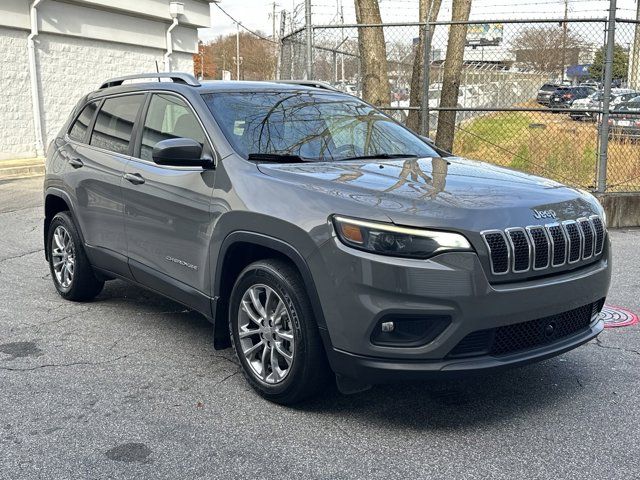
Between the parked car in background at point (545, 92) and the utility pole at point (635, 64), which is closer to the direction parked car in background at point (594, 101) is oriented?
the parked car in background

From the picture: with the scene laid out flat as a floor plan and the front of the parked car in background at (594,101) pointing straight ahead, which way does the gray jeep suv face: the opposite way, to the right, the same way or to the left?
to the left

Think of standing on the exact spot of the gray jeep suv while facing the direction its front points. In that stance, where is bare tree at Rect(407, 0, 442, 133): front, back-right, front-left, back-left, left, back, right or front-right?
back-left

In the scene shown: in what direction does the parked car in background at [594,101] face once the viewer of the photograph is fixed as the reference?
facing the viewer and to the left of the viewer

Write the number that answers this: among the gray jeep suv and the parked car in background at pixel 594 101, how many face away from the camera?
0

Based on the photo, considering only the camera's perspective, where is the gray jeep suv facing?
facing the viewer and to the right of the viewer

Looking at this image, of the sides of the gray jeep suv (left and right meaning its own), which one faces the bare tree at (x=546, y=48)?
left

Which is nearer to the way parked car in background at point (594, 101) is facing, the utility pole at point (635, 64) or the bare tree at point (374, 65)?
the bare tree
